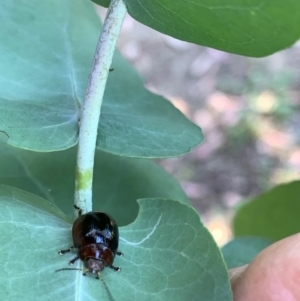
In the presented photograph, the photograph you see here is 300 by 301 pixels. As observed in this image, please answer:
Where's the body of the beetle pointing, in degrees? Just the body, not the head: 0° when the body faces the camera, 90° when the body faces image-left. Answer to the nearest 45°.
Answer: approximately 0°
